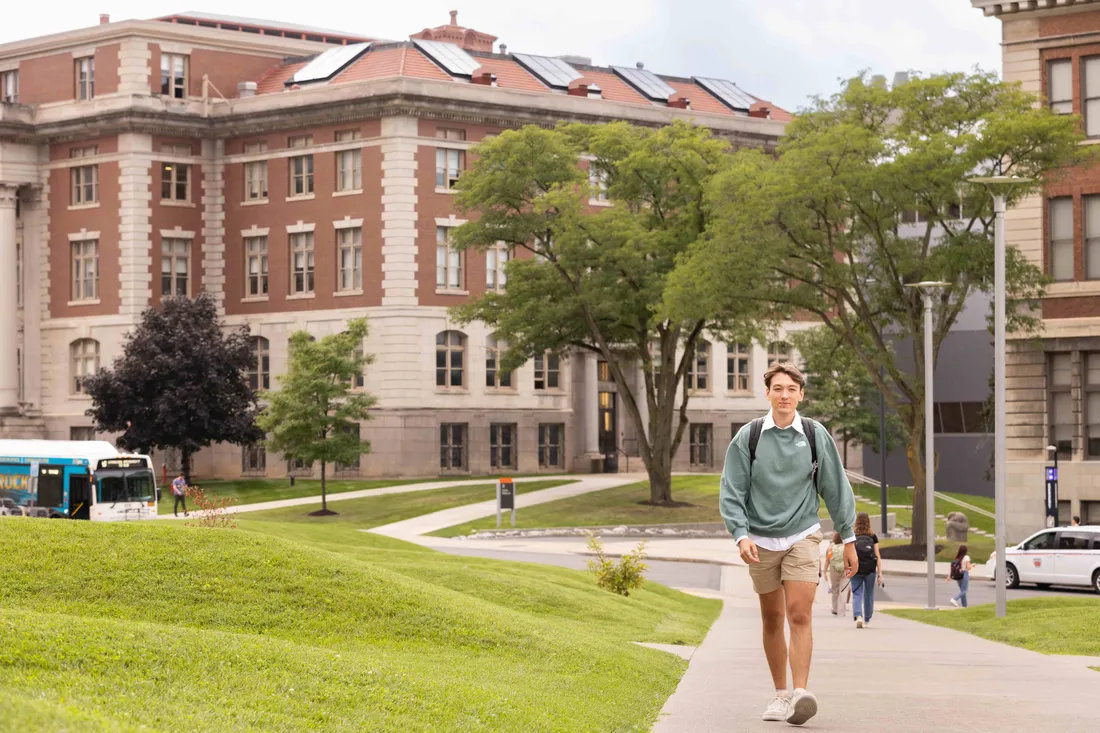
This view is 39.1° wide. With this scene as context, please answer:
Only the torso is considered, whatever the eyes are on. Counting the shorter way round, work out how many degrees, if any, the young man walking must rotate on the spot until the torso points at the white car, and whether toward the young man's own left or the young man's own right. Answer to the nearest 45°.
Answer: approximately 180°

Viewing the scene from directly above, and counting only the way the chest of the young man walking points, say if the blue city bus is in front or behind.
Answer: behind

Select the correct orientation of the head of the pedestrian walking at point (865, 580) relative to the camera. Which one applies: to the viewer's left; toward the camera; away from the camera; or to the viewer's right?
away from the camera

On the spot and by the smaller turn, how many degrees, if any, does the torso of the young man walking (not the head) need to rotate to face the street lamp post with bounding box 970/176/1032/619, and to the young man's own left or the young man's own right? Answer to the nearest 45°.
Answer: approximately 180°

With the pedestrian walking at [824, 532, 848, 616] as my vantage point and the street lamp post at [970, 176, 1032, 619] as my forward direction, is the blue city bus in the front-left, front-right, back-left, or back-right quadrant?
back-left

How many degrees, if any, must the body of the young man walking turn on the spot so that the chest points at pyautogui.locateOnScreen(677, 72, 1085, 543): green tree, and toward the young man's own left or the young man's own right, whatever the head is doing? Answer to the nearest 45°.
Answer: approximately 180°

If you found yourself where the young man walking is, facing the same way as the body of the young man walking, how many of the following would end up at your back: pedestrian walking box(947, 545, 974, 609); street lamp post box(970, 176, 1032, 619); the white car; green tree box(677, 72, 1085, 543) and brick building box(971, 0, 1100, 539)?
5

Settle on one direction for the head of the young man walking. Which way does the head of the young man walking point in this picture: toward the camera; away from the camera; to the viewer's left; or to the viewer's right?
toward the camera

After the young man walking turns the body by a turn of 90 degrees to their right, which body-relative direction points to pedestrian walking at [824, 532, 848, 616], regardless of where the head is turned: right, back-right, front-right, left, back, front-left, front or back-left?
right

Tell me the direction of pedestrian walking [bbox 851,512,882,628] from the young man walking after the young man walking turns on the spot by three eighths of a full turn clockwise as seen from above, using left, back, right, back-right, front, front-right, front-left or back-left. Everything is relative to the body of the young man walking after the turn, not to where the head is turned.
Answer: front-right

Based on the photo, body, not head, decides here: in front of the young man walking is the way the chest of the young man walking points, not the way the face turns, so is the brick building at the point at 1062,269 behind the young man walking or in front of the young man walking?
behind

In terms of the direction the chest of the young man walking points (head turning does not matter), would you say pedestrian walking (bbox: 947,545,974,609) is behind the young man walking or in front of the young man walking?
behind

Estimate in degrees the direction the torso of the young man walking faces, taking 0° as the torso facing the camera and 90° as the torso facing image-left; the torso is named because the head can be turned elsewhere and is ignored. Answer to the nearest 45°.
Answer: approximately 0°
